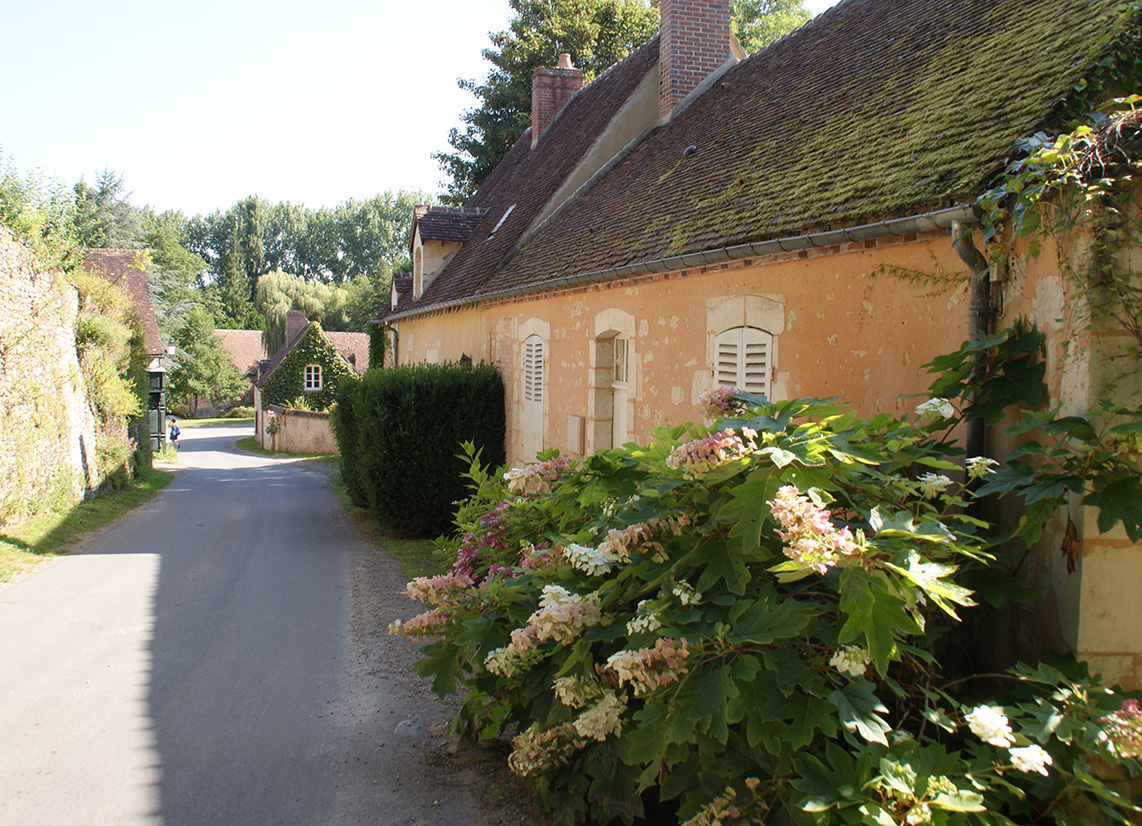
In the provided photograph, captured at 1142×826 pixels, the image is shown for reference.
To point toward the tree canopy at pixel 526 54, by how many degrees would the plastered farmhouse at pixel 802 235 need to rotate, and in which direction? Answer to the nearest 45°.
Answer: approximately 90° to its right

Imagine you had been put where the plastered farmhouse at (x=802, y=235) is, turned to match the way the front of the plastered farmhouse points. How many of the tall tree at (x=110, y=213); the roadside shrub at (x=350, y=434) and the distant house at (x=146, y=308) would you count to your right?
3

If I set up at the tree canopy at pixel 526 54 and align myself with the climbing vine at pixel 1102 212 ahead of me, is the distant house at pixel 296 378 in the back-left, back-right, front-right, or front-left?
back-right

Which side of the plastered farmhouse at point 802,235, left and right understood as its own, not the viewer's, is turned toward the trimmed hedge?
right

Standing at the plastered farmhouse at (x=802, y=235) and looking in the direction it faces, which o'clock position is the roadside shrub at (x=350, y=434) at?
The roadside shrub is roughly at 3 o'clock from the plastered farmhouse.

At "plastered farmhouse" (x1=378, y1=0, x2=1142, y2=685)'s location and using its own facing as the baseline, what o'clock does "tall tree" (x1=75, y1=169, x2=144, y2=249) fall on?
The tall tree is roughly at 3 o'clock from the plastered farmhouse.

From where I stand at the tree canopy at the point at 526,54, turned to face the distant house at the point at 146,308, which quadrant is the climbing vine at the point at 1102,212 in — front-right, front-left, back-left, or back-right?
back-left

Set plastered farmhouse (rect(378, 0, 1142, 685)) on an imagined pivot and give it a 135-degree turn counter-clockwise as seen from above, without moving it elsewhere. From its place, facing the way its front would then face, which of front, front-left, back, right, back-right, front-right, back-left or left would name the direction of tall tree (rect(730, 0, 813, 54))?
left

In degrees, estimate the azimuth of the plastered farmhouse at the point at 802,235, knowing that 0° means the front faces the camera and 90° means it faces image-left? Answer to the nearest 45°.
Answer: approximately 45°

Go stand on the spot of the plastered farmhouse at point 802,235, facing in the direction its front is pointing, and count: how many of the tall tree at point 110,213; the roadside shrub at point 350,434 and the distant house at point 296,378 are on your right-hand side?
3

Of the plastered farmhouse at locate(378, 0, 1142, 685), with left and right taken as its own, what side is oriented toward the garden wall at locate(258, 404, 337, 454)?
right
